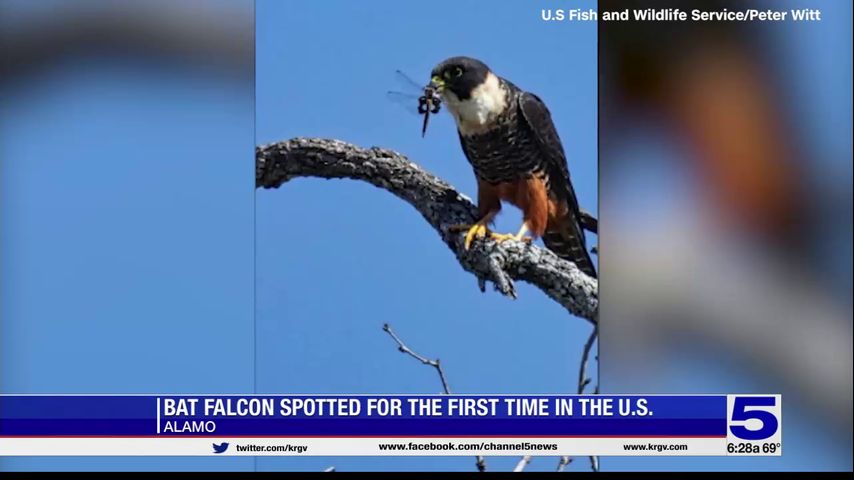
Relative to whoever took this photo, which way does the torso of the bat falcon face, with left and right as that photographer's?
facing the viewer and to the left of the viewer
